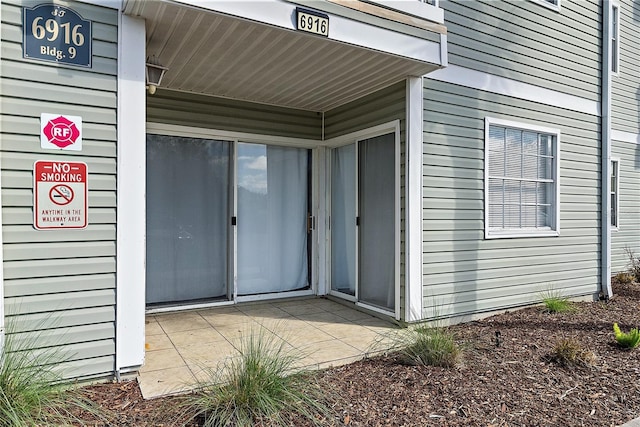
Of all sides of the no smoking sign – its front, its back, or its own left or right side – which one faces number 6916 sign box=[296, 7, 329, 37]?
left

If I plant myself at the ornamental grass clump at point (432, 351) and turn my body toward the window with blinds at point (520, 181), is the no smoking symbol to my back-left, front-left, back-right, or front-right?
back-left

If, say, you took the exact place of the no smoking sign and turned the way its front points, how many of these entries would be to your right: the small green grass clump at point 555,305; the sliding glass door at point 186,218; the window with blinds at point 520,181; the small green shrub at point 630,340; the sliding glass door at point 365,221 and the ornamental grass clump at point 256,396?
0

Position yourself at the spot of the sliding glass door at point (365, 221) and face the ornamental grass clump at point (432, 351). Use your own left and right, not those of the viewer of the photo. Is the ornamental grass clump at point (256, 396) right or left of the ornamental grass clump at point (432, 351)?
right

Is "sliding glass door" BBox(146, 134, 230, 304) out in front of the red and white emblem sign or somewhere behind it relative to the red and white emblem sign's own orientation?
behind

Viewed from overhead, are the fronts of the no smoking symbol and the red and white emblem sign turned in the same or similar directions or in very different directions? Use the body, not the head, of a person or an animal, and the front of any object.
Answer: same or similar directions

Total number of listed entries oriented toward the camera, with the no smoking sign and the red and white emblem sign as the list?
2

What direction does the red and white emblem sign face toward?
toward the camera

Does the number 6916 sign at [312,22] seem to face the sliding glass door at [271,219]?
no

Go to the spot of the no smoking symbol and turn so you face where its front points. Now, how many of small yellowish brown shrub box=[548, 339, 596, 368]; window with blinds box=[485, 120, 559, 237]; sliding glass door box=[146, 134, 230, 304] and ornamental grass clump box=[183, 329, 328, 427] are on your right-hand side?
0

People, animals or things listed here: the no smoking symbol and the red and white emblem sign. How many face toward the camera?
2

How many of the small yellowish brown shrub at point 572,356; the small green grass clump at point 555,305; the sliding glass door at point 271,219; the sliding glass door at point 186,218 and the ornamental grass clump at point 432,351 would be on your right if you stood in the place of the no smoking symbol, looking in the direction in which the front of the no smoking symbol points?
0

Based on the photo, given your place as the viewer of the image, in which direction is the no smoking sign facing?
facing the viewer
